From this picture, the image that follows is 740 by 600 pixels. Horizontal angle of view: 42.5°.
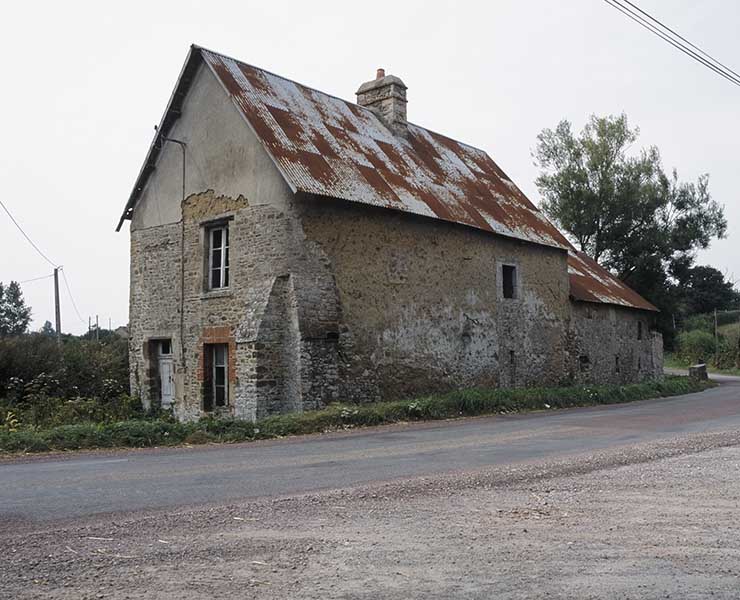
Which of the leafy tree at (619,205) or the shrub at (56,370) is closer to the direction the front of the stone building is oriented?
the shrub

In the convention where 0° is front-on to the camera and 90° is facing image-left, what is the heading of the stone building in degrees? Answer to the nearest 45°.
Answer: approximately 45°

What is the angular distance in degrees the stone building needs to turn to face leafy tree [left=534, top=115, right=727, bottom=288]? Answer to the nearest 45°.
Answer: approximately 180°

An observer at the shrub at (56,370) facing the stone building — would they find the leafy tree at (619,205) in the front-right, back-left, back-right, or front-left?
front-left

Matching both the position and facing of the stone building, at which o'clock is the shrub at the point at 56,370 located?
The shrub is roughly at 2 o'clock from the stone building.
